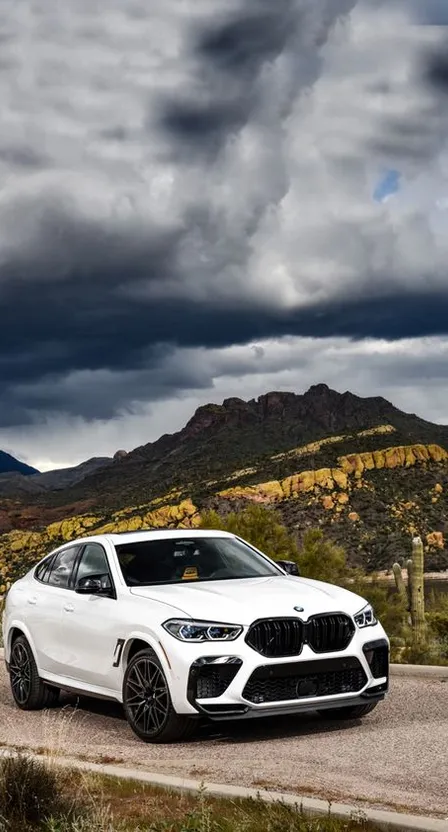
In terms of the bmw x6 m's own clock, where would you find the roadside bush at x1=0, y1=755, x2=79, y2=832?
The roadside bush is roughly at 2 o'clock from the bmw x6 m.

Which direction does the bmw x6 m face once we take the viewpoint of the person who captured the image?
facing the viewer and to the right of the viewer

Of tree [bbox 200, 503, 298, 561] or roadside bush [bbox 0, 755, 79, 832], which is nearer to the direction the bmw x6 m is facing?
the roadside bush

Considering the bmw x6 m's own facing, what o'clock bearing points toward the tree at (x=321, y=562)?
The tree is roughly at 8 o'clock from the bmw x6 m.

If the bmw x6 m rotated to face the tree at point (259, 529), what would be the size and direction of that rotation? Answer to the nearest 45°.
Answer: approximately 135° to its left
